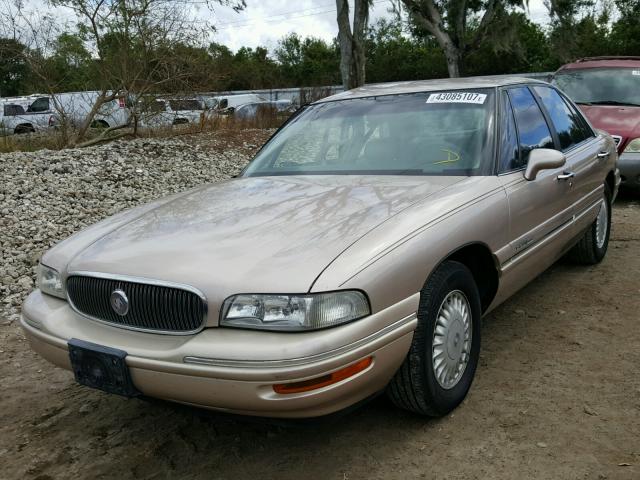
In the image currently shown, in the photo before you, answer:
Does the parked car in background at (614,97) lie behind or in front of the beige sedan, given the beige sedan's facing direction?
behind

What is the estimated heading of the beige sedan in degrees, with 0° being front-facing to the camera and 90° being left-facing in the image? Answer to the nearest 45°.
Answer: approximately 45°

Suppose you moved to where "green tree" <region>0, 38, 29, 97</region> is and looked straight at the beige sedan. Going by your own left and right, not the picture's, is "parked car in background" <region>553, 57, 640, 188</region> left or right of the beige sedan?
left

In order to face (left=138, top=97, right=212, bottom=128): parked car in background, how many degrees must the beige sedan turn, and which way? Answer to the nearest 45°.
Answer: approximately 135° to its right

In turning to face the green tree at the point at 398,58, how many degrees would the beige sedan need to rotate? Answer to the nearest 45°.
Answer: approximately 135° to its right

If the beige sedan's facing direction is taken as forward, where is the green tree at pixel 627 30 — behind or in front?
behind

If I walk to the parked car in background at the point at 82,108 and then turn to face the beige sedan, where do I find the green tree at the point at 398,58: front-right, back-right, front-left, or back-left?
back-left

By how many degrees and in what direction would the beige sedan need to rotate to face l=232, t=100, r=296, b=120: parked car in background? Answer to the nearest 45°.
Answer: approximately 135° to its right

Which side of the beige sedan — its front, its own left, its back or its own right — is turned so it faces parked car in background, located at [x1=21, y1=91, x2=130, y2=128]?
right

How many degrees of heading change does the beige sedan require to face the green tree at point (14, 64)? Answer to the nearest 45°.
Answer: approximately 90° to its right
